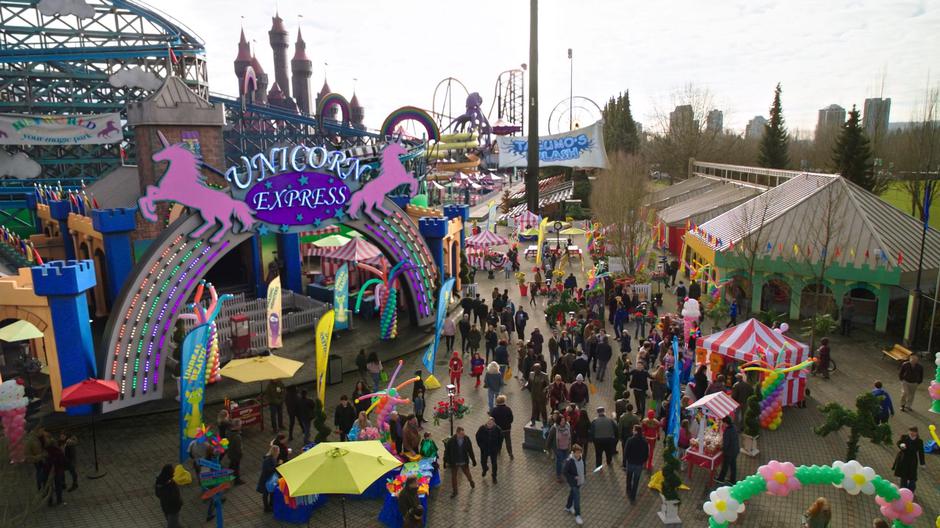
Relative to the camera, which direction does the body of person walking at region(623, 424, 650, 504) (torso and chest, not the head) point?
away from the camera

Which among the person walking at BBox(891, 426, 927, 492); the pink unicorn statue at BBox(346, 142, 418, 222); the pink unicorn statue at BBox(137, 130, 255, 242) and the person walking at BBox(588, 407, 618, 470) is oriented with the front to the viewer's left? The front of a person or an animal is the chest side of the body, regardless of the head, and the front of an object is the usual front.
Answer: the pink unicorn statue at BBox(137, 130, 255, 242)

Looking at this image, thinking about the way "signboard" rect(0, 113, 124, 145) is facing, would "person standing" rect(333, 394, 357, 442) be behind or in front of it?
in front

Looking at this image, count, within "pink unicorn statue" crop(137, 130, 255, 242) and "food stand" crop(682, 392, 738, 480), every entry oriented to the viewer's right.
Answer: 0

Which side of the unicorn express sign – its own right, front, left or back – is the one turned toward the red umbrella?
right

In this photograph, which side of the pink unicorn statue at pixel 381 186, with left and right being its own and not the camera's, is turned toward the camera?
right

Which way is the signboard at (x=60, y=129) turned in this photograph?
toward the camera

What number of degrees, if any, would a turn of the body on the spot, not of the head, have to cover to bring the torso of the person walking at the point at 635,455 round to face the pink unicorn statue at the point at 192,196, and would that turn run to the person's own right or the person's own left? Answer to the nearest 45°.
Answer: approximately 90° to the person's own left

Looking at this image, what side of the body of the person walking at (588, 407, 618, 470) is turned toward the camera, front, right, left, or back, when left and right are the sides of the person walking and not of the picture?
back

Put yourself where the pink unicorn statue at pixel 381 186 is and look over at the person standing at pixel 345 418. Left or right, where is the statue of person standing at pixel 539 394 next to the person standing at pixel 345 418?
left

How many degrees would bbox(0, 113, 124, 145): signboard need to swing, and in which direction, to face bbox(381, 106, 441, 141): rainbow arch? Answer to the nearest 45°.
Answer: approximately 90° to its left

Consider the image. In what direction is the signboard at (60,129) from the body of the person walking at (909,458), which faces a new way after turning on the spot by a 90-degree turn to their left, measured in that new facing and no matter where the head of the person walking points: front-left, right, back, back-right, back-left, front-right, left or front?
back
